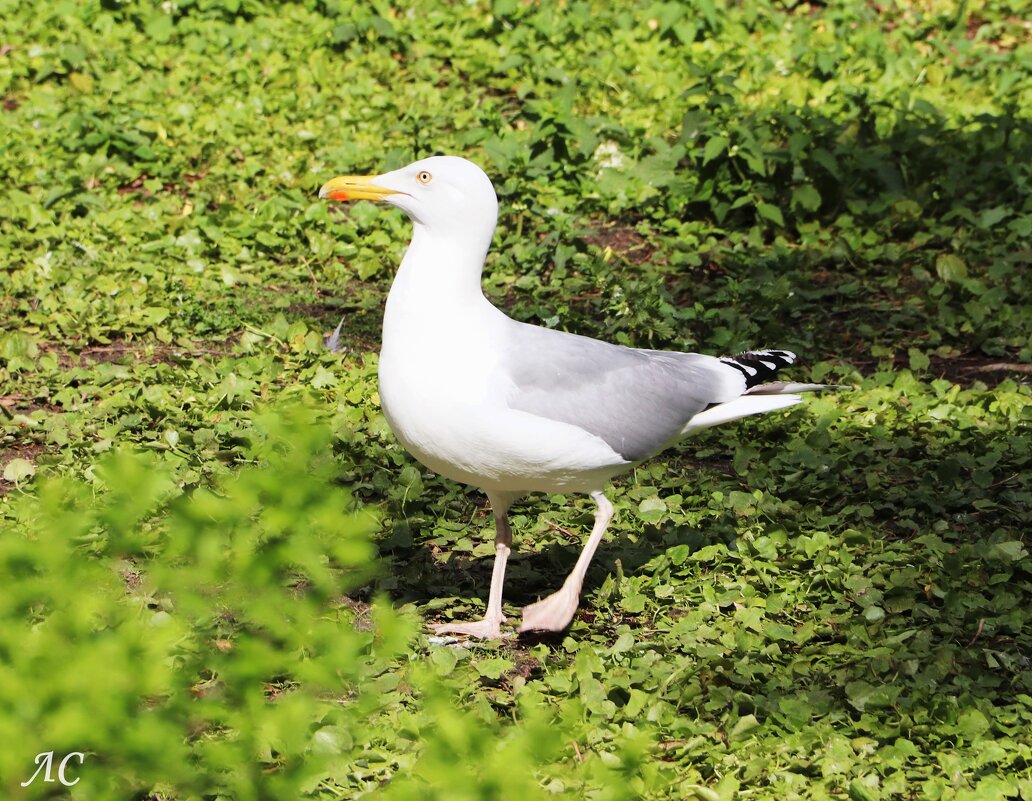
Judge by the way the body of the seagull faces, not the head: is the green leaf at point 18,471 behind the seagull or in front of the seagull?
in front

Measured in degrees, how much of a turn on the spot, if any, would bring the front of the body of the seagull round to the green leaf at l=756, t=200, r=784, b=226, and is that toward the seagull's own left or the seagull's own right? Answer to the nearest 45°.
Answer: approximately 90° to the seagull's own right

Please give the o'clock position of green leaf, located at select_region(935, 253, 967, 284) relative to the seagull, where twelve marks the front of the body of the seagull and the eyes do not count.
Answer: The green leaf is roughly at 4 o'clock from the seagull.

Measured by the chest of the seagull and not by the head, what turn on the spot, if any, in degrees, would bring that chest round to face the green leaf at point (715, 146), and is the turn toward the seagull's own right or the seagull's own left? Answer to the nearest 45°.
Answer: approximately 90° to the seagull's own right

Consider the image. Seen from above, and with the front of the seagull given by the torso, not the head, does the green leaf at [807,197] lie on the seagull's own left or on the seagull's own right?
on the seagull's own right

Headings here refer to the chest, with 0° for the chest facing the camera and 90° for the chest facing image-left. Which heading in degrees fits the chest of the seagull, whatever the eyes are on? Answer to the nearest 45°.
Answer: approximately 90°
